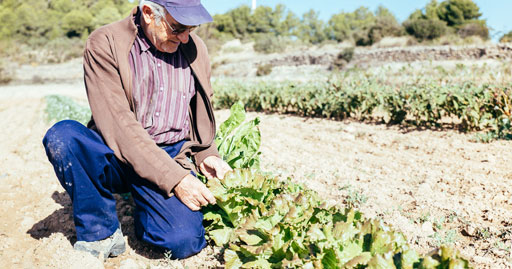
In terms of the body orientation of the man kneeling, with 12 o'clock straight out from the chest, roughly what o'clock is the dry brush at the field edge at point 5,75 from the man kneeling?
The dry brush at the field edge is roughly at 7 o'clock from the man kneeling.

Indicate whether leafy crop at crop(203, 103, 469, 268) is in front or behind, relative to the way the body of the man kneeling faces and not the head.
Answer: in front

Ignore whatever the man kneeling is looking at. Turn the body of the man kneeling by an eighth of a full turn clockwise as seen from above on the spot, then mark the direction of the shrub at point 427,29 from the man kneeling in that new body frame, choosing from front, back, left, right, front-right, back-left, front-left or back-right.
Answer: back-left

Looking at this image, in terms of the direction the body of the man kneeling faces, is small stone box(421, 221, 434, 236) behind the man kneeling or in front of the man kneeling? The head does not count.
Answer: in front

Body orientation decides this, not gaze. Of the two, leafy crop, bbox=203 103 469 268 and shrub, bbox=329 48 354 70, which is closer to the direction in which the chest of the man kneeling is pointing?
the leafy crop

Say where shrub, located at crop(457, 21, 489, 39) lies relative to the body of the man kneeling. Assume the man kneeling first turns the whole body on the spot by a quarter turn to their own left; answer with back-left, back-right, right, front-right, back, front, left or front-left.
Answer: front

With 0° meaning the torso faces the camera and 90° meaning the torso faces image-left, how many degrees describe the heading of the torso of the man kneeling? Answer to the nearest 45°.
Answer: approximately 315°

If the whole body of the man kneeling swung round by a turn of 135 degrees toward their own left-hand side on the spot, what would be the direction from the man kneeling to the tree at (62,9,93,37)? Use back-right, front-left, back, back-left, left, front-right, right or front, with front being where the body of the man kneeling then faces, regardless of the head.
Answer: front

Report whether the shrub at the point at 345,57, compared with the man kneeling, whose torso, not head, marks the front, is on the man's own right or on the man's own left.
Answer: on the man's own left

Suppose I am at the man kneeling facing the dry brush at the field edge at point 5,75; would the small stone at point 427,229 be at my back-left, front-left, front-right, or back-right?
back-right

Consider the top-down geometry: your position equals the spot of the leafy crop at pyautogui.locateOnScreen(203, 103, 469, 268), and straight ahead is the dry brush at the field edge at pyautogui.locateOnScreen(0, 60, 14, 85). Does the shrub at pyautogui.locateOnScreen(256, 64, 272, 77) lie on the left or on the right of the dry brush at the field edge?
right

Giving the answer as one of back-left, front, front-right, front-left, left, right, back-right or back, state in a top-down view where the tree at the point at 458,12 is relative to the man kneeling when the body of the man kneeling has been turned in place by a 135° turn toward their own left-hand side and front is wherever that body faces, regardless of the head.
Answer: front-right

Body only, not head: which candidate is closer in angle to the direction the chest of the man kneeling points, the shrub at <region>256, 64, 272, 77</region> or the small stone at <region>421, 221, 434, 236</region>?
the small stone

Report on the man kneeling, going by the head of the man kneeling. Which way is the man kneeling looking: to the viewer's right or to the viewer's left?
to the viewer's right
